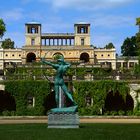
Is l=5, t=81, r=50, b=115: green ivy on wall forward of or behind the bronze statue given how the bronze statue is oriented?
forward
